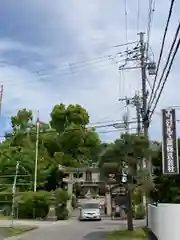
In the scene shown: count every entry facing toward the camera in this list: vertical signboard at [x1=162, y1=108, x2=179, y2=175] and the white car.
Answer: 2

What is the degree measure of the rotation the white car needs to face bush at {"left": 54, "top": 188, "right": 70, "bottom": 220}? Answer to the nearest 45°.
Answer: approximately 135° to its right

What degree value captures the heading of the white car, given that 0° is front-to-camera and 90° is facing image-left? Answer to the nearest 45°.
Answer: approximately 0°

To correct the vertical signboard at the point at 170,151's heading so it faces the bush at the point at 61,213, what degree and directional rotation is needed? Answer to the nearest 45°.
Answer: approximately 135° to its right

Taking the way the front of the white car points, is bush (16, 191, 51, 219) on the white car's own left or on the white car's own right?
on the white car's own right

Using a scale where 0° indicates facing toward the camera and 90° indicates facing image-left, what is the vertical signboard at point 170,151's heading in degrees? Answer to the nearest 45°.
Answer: approximately 0°

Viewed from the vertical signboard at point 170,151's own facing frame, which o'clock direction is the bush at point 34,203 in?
The bush is roughly at 5 o'clock from the vertical signboard.
